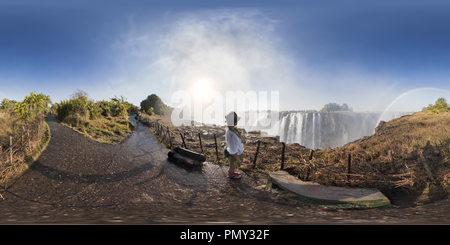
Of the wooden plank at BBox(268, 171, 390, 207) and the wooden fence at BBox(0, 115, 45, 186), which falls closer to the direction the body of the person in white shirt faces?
the wooden plank

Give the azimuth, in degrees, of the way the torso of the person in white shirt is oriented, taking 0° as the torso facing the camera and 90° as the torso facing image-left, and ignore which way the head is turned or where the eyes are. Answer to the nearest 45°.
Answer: approximately 270°

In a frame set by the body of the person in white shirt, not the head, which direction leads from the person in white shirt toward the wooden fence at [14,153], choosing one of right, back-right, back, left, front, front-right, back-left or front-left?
right

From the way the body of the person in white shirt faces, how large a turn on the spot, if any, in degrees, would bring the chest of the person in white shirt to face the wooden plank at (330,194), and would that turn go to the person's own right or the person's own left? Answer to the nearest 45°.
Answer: approximately 45° to the person's own right

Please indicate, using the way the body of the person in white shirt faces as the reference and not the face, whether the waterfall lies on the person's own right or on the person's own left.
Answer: on the person's own left

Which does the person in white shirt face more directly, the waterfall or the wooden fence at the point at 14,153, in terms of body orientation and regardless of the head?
the waterfall

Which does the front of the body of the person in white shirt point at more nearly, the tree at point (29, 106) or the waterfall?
the waterfall
